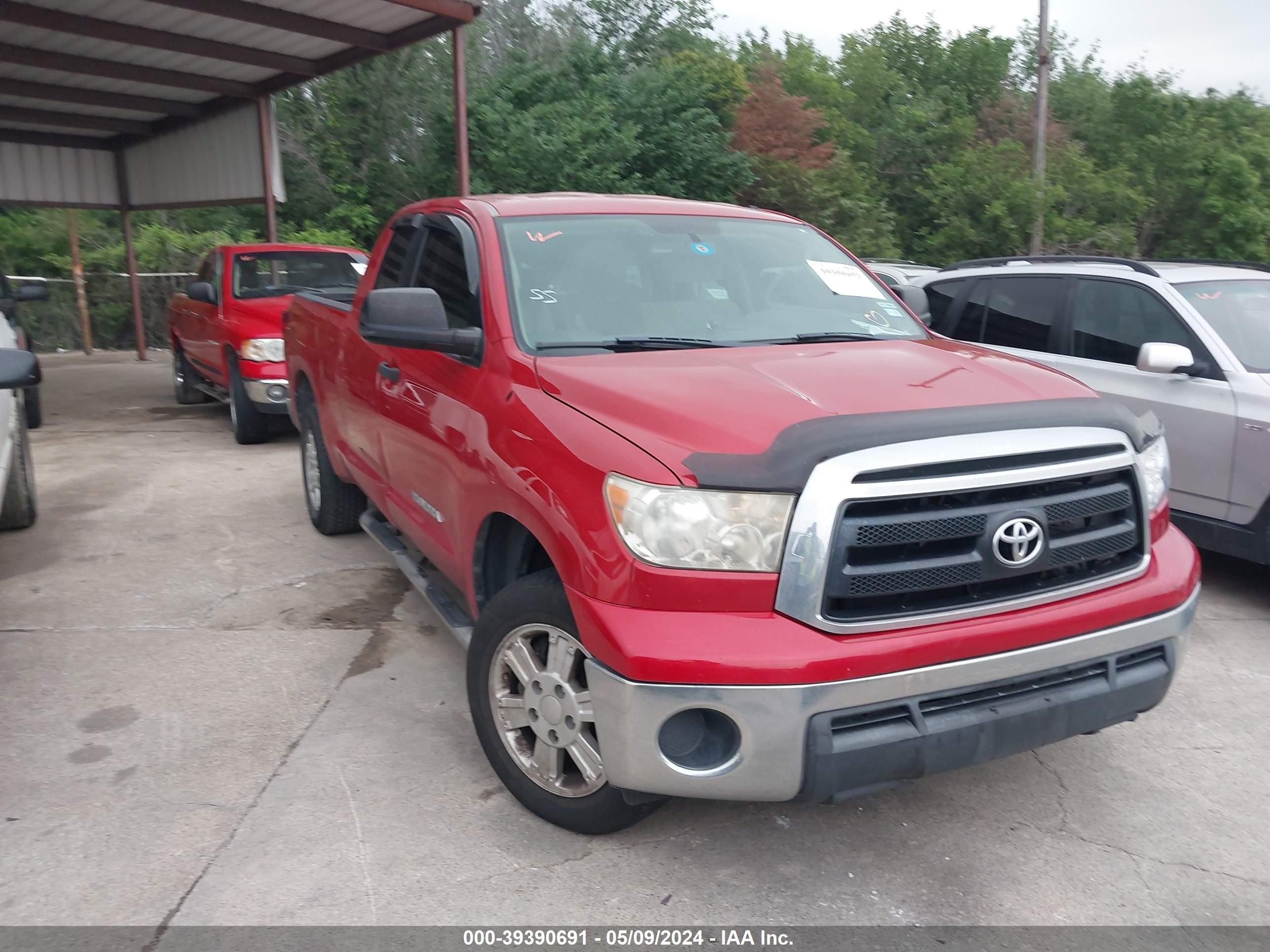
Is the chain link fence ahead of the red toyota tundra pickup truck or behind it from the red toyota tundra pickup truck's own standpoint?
behind

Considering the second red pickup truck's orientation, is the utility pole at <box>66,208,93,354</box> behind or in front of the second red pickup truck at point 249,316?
behind

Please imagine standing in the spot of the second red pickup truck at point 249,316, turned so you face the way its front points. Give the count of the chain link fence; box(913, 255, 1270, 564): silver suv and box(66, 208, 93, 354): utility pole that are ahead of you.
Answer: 1

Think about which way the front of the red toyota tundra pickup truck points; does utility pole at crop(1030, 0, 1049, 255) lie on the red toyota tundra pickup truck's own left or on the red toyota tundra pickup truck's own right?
on the red toyota tundra pickup truck's own left

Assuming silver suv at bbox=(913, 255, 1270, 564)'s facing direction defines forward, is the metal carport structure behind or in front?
behind

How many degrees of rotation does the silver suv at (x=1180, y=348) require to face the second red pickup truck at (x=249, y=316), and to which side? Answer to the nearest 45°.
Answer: approximately 135° to its right

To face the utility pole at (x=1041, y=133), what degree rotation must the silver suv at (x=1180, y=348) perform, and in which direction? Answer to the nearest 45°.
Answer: approximately 135° to its left

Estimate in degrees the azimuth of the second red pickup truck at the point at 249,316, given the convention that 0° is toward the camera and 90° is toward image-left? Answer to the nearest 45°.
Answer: approximately 315°

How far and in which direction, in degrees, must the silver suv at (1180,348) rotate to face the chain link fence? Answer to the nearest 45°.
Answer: approximately 180°
